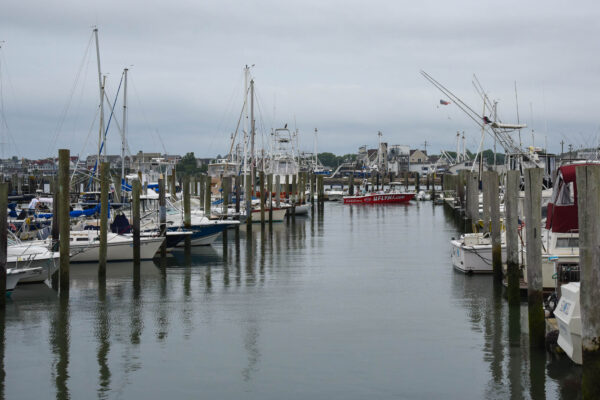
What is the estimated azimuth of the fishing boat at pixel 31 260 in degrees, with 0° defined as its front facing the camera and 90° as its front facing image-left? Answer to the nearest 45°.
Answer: approximately 270°

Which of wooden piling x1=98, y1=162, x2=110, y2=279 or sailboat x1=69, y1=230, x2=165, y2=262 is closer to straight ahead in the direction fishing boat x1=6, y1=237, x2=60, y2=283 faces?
the wooden piling

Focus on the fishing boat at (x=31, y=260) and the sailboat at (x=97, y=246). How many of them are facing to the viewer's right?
2

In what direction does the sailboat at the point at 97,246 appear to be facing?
to the viewer's right

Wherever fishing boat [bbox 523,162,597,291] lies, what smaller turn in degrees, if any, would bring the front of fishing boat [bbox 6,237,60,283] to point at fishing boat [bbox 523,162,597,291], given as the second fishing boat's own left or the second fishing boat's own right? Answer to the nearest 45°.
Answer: approximately 45° to the second fishing boat's own right
